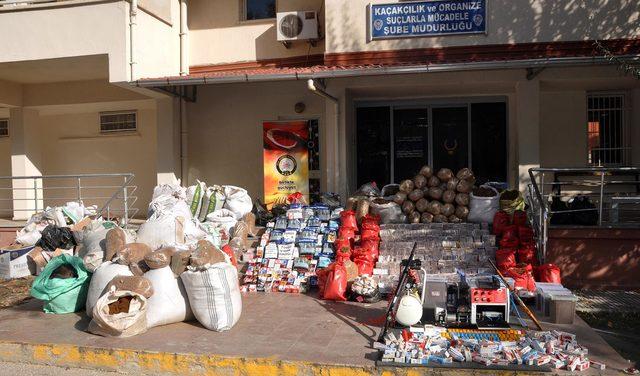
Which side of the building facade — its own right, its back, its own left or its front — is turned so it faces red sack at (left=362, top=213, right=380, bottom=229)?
front

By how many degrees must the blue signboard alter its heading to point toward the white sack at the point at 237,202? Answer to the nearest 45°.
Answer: approximately 90° to its right

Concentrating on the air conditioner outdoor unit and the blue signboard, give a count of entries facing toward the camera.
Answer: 2

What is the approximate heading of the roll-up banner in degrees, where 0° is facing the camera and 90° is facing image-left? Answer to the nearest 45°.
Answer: approximately 0°

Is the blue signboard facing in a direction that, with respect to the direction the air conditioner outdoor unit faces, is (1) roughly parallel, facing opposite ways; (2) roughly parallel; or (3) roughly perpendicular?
roughly parallel

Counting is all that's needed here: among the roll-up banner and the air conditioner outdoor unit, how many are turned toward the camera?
2

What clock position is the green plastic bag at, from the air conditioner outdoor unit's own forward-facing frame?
The green plastic bag is roughly at 1 o'clock from the air conditioner outdoor unit.

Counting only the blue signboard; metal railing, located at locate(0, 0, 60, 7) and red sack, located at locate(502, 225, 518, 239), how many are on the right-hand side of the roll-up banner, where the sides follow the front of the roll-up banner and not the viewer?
1

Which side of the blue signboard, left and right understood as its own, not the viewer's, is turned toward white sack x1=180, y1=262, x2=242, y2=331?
front

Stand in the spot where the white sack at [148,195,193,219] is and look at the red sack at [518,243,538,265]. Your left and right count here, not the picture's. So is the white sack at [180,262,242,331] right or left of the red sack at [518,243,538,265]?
right

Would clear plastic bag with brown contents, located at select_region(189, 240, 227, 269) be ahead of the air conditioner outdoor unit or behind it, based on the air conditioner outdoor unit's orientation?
ahead

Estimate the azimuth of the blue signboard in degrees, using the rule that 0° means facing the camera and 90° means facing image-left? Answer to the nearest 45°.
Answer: approximately 0°

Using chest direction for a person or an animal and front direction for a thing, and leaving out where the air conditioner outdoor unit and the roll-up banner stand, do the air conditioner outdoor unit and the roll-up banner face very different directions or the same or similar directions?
same or similar directions

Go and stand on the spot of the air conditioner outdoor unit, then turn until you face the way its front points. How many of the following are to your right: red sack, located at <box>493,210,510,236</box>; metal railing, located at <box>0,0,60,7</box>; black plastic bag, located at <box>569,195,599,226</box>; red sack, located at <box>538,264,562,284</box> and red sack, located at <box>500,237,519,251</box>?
1

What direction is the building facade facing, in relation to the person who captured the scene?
facing the viewer

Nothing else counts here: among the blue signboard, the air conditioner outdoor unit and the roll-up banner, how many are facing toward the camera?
3
